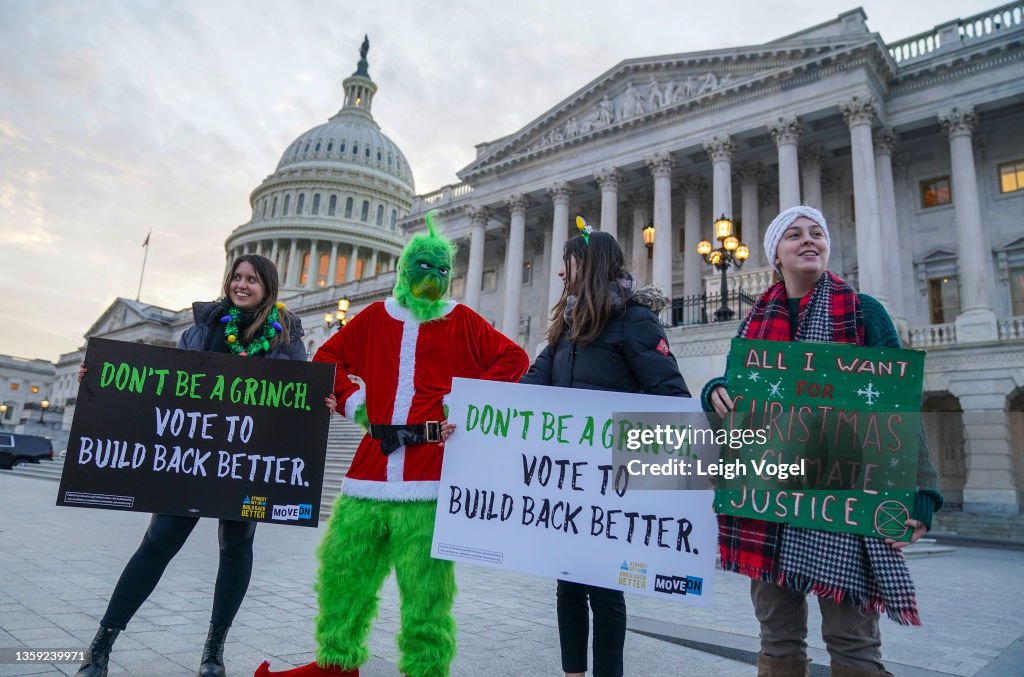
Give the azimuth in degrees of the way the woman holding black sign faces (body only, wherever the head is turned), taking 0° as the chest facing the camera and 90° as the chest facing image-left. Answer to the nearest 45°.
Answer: approximately 0°

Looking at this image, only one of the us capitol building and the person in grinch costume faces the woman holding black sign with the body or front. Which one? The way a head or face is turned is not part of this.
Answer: the us capitol building

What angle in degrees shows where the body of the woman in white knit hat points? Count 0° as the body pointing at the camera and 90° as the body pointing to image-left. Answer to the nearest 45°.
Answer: approximately 0°

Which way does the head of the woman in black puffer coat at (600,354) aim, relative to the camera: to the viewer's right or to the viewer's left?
to the viewer's left

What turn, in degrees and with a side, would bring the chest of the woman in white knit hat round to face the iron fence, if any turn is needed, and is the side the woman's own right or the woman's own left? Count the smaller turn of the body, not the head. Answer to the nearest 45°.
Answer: approximately 180°
